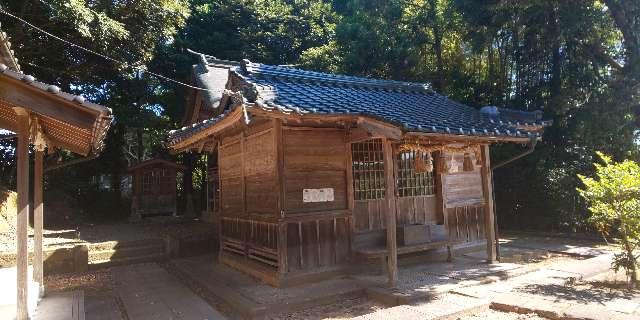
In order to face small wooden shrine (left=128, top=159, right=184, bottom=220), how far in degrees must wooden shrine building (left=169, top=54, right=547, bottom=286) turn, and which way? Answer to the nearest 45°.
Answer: approximately 180°

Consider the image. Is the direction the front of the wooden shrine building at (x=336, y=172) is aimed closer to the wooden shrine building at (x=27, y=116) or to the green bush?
the green bush

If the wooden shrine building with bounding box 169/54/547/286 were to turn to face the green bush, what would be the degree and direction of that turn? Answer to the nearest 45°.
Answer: approximately 45° to its left

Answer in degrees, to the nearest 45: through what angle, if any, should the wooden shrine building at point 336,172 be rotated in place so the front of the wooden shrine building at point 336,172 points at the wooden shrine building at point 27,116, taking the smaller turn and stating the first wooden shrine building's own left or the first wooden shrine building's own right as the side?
approximately 90° to the first wooden shrine building's own right

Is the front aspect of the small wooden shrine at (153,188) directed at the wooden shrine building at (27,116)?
yes

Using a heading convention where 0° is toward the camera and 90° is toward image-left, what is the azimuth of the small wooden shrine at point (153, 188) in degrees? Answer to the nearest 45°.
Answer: approximately 0°

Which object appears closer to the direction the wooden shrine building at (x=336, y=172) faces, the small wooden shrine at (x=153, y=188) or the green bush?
the green bush

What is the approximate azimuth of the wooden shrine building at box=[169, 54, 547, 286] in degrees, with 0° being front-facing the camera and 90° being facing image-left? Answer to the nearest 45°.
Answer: approximately 315°
